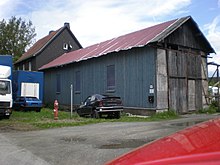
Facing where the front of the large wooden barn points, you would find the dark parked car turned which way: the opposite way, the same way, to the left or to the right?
the opposite way

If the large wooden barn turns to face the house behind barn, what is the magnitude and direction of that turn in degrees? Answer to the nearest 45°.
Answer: approximately 180°

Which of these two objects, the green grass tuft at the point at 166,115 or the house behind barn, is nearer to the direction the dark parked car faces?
the house behind barn

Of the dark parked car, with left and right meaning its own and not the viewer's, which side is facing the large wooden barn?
right

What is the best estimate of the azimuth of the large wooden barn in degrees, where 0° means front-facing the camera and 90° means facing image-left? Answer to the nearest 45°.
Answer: approximately 315°

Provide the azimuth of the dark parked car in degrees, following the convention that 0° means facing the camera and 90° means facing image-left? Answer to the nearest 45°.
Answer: approximately 135°

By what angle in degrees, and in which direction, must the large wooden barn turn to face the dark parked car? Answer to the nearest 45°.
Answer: approximately 90° to its right

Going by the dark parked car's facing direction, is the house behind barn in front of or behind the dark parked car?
in front
